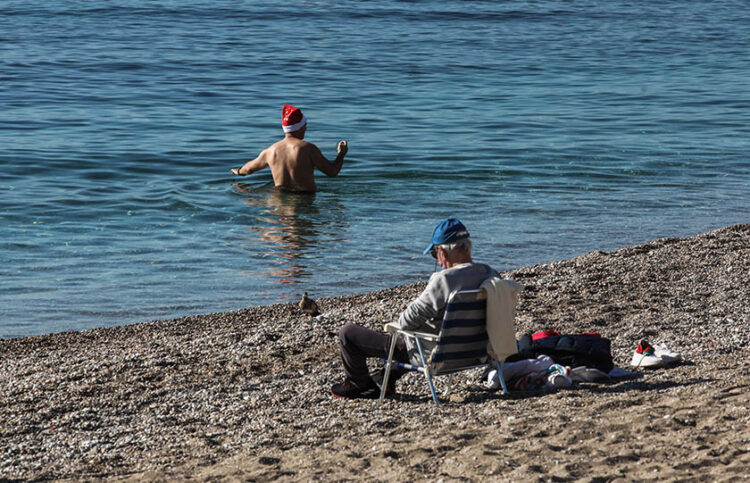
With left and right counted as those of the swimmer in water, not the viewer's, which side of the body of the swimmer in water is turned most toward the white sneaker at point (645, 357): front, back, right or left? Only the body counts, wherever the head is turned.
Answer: back

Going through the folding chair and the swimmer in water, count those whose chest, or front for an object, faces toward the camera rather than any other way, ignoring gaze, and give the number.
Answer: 0

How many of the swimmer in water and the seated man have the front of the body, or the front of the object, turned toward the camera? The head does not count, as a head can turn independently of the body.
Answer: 0

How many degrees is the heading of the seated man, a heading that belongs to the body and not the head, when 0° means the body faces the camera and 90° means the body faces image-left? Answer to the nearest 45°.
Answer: approximately 135°

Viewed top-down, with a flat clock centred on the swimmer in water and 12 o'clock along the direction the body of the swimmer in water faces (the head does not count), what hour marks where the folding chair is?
The folding chair is roughly at 6 o'clock from the swimmer in water.

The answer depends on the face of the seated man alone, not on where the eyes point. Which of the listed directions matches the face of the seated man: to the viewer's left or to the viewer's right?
to the viewer's left

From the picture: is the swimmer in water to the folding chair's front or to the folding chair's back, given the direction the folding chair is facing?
to the front

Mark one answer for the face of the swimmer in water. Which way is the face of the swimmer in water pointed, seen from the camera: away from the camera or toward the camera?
away from the camera

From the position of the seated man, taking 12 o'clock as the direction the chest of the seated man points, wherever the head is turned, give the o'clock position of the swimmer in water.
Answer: The swimmer in water is roughly at 1 o'clock from the seated man.

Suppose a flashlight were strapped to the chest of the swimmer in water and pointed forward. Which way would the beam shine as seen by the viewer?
away from the camera

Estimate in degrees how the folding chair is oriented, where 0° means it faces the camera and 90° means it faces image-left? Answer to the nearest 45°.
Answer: approximately 135°
